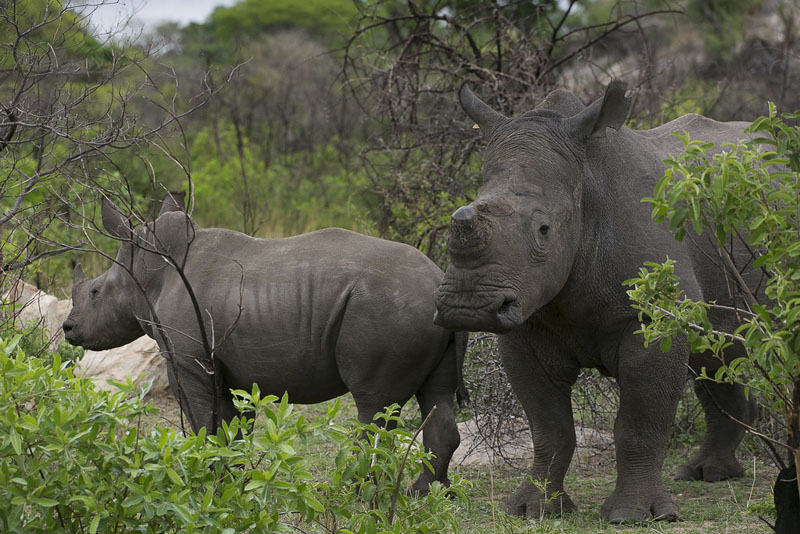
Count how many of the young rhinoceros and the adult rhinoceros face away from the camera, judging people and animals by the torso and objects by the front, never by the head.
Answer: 0

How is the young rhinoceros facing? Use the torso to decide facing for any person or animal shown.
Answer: to the viewer's left

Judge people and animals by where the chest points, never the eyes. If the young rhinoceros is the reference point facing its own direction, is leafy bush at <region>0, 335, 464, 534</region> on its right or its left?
on its left

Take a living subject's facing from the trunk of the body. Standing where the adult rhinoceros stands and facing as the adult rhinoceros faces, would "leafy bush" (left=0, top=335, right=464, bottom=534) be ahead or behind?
ahead

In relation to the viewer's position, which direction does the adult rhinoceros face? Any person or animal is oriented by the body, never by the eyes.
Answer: facing the viewer and to the left of the viewer

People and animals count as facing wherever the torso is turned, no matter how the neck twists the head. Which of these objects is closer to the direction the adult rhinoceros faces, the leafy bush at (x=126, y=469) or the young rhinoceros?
the leafy bush

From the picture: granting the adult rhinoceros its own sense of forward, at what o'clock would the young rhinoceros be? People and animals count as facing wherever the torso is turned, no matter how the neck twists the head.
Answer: The young rhinoceros is roughly at 2 o'clock from the adult rhinoceros.

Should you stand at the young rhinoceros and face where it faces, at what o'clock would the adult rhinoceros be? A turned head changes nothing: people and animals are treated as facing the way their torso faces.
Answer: The adult rhinoceros is roughly at 7 o'clock from the young rhinoceros.

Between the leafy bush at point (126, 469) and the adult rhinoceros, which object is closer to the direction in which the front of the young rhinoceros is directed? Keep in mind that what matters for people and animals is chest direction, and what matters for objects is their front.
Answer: the leafy bush
